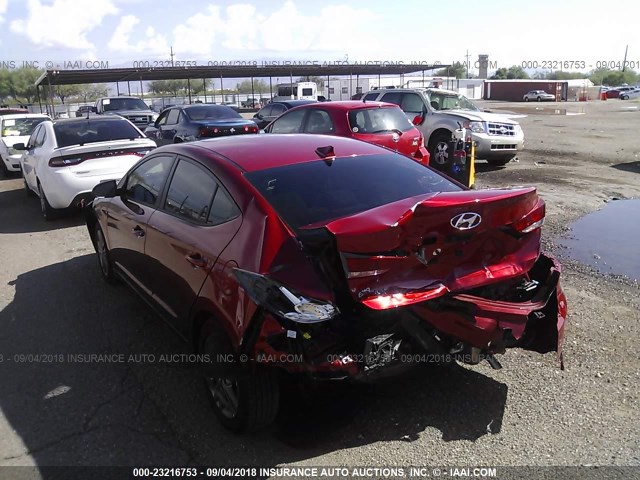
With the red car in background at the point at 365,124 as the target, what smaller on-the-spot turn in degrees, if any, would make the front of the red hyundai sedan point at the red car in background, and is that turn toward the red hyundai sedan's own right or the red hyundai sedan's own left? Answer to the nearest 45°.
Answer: approximately 45° to the red hyundai sedan's own right

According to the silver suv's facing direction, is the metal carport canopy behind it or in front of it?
behind

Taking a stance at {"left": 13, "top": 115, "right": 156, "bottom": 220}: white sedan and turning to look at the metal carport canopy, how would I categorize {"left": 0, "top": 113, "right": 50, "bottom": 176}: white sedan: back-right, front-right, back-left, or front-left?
front-left

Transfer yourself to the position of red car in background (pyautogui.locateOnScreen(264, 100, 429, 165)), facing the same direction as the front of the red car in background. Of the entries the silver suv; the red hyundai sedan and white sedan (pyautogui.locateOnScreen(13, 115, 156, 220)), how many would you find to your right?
1

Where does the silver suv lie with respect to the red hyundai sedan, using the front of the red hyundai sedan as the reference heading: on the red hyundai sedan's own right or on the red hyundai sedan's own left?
on the red hyundai sedan's own right

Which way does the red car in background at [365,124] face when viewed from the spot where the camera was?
facing away from the viewer and to the left of the viewer

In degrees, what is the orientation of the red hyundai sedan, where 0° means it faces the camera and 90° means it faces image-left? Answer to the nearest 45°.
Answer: approximately 135°

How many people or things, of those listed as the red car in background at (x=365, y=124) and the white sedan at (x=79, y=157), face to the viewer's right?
0

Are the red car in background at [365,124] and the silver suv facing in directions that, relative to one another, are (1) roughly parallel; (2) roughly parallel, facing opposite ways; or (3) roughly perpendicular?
roughly parallel, facing opposite ways

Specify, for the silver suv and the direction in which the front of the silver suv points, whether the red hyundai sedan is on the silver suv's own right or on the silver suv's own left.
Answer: on the silver suv's own right

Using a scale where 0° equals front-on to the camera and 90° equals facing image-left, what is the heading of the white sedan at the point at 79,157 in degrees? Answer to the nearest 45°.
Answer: approximately 135°

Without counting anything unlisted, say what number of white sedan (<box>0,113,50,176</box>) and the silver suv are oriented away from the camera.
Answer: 0

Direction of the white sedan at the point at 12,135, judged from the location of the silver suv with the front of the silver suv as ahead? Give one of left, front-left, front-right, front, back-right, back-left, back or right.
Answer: back-right

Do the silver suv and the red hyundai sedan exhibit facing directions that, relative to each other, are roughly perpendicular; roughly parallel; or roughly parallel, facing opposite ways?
roughly parallel, facing opposite ways

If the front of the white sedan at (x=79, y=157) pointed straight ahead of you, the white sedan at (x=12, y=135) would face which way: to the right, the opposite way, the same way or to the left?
the opposite way

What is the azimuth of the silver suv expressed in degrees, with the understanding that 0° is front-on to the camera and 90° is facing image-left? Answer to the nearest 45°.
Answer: approximately 315°
